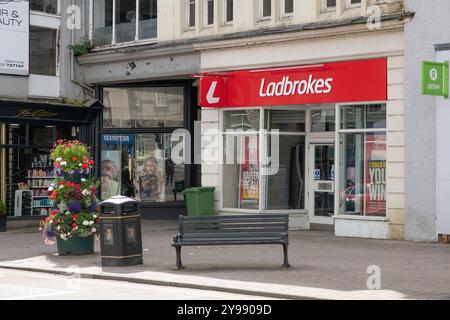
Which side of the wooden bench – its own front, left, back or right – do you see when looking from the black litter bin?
right

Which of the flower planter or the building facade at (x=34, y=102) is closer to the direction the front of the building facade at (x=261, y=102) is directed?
the flower planter

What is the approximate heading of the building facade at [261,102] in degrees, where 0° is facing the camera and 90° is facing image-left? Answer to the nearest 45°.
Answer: approximately 45°

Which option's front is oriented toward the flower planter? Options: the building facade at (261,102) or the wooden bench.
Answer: the building facade

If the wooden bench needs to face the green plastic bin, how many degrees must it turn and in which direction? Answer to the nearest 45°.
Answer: approximately 180°

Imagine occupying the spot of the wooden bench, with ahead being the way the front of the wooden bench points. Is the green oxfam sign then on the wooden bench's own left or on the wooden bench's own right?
on the wooden bench's own left

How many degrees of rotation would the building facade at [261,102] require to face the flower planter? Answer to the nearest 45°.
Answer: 0° — it already faces it

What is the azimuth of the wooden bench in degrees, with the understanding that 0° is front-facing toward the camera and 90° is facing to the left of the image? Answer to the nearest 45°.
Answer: approximately 0°

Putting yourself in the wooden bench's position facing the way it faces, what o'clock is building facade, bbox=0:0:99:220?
The building facade is roughly at 5 o'clock from the wooden bench.

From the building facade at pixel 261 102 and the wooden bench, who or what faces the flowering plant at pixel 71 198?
the building facade

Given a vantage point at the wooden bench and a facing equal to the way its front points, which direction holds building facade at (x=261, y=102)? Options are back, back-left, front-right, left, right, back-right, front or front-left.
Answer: back
